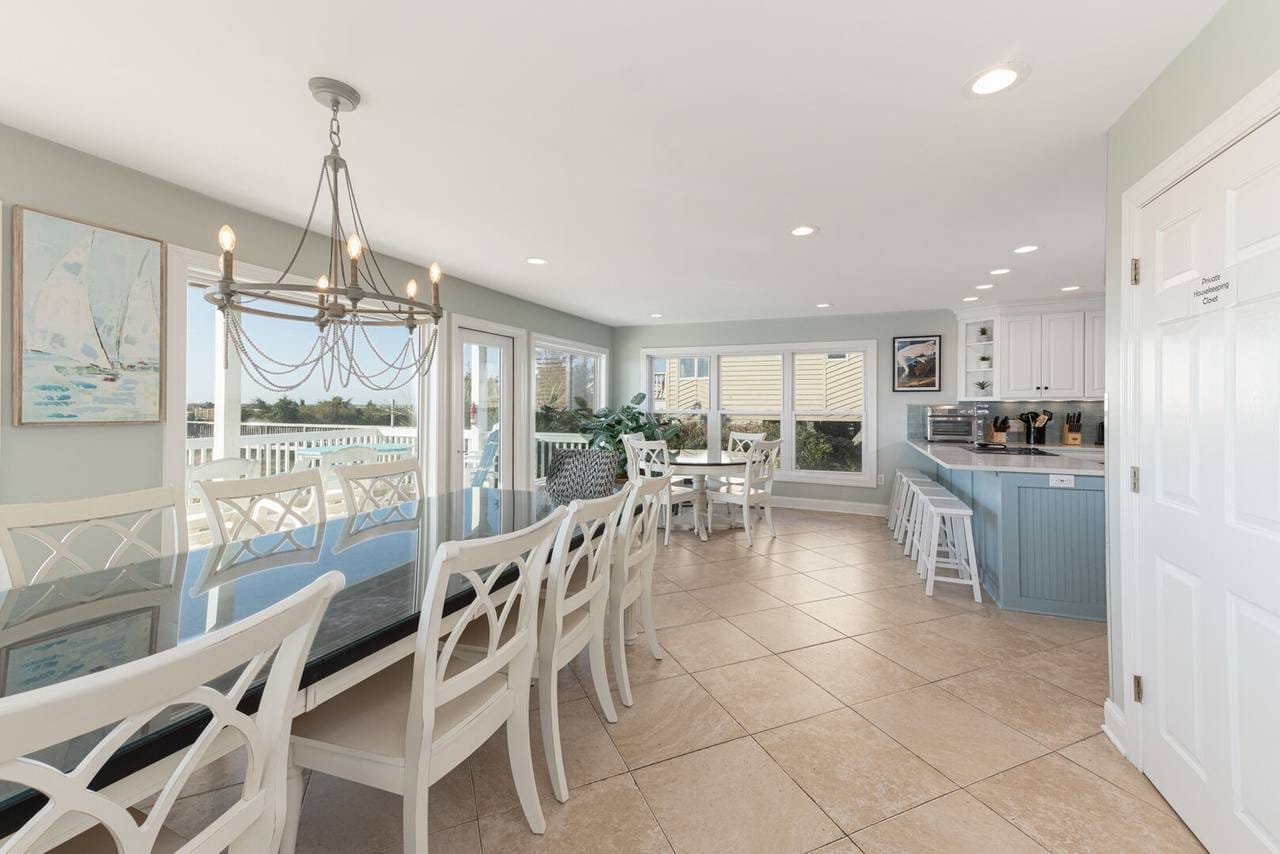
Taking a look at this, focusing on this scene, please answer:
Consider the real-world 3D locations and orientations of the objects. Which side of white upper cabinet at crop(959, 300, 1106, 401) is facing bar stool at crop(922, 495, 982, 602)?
front

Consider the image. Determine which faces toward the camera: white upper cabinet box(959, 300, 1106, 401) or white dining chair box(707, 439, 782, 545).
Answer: the white upper cabinet

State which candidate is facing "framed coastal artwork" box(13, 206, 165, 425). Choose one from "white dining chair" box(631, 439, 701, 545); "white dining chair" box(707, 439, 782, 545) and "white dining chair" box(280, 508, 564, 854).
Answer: "white dining chair" box(280, 508, 564, 854)

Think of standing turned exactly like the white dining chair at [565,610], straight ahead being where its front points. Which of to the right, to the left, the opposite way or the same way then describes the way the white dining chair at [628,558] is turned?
the same way

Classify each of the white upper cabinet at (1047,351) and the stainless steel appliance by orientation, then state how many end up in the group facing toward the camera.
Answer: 2

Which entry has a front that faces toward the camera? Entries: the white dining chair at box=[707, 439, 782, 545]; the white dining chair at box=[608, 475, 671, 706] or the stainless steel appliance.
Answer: the stainless steel appliance

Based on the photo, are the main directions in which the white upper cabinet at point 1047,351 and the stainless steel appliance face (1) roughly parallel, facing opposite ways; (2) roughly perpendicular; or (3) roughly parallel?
roughly parallel

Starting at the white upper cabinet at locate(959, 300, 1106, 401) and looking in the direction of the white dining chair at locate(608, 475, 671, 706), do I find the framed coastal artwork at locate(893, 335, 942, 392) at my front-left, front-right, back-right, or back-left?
front-right

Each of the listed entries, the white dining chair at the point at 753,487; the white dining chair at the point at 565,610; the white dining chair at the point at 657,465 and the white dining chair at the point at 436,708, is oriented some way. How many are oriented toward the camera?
0

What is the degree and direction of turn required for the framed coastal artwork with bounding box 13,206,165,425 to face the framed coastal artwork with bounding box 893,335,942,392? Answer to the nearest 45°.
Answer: approximately 45° to its left

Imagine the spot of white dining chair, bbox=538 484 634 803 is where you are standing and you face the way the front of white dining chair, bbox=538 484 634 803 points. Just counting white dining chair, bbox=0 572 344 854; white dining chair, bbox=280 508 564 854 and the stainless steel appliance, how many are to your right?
1

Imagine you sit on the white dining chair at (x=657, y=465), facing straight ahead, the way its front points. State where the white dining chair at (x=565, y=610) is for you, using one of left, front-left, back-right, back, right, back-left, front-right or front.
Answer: back-right

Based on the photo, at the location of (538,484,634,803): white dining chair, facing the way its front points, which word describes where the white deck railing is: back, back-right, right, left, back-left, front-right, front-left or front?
front

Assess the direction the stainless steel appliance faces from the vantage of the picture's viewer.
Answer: facing the viewer

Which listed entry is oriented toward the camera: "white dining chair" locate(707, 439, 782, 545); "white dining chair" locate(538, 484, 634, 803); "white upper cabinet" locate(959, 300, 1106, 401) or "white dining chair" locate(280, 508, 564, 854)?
the white upper cabinet

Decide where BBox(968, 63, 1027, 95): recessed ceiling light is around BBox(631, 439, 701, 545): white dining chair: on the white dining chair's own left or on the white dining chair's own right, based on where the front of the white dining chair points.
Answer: on the white dining chair's own right

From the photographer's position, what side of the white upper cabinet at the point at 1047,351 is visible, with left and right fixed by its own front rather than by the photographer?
front

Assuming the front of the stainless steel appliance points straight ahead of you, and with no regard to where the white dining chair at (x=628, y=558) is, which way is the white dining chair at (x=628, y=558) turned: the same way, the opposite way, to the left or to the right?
to the right

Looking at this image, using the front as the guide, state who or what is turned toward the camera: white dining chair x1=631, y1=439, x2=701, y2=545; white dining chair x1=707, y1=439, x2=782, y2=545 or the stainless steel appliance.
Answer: the stainless steel appliance

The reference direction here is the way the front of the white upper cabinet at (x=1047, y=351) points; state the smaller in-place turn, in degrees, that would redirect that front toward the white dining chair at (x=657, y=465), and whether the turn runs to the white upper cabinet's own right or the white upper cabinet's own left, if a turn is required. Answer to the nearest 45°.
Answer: approximately 45° to the white upper cabinet's own right

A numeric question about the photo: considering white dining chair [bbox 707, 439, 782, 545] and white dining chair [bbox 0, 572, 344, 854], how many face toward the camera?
0

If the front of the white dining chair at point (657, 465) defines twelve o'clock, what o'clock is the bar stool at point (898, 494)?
The bar stool is roughly at 1 o'clock from the white dining chair.

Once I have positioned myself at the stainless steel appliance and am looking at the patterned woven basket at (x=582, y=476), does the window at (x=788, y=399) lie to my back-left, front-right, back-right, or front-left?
front-right
